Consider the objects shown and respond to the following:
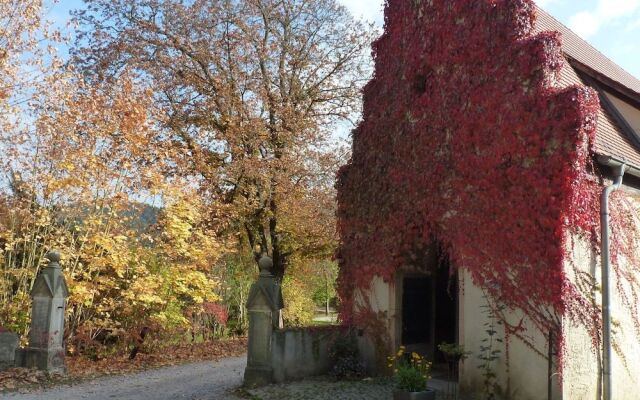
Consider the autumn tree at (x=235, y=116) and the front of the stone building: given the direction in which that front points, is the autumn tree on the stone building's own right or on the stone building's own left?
on the stone building's own right

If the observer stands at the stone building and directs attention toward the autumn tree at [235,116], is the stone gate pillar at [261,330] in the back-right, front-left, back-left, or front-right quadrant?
front-left

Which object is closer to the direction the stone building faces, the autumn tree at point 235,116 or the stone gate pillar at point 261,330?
the stone gate pillar

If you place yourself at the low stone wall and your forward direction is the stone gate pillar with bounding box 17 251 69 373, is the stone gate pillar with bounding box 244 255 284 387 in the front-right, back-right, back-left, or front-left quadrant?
front-left

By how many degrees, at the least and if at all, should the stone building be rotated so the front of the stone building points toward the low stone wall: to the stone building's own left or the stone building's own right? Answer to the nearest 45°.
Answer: approximately 45° to the stone building's own right

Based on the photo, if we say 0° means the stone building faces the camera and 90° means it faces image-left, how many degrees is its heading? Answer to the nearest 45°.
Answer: approximately 45°

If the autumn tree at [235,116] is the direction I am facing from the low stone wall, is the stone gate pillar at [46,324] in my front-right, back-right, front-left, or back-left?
front-left

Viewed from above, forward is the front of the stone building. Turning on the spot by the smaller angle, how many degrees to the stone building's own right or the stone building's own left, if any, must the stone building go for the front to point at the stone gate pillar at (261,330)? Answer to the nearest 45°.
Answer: approximately 45° to the stone building's own right
